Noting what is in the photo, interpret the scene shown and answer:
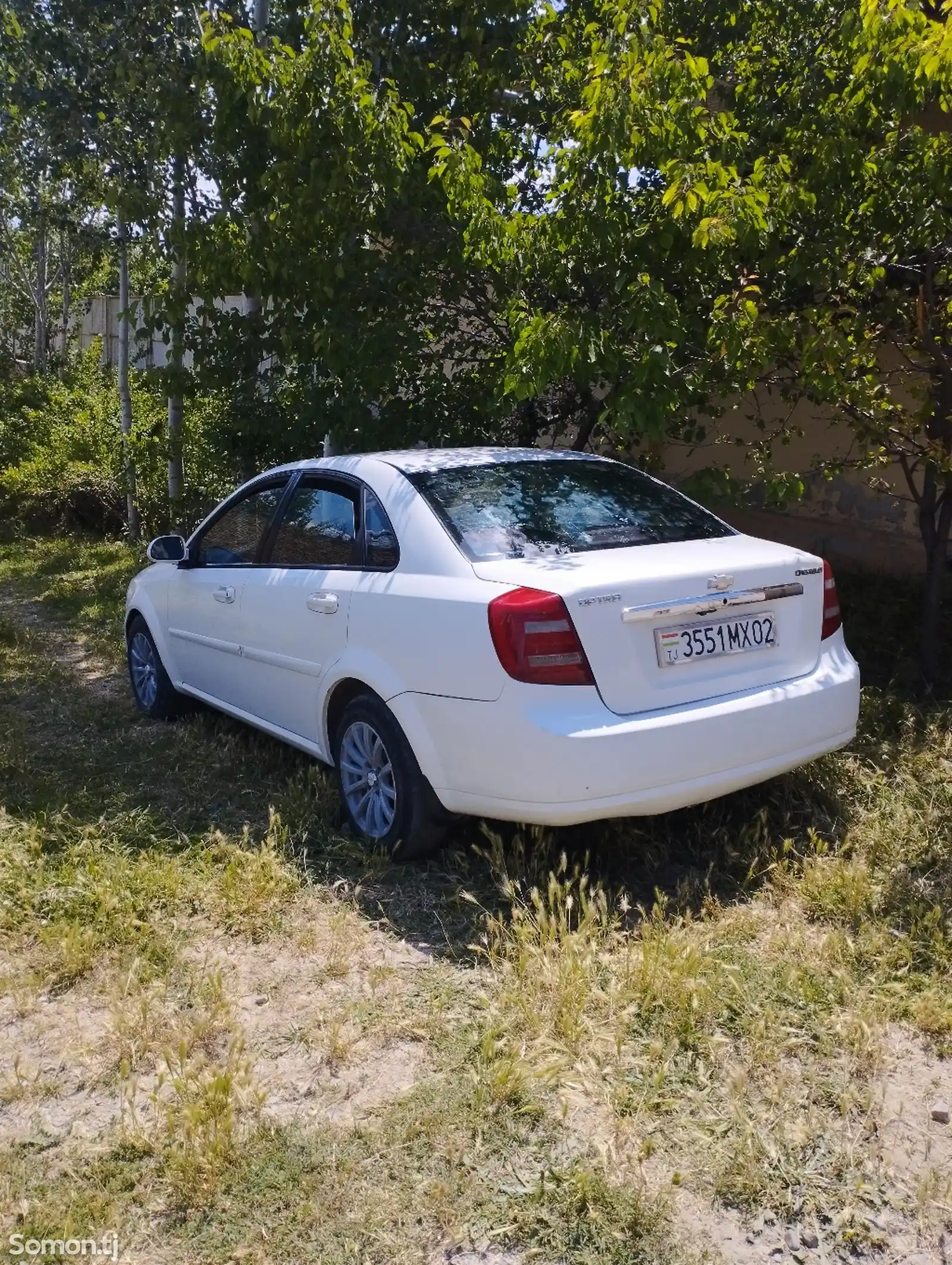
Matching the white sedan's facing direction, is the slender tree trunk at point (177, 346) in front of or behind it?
in front

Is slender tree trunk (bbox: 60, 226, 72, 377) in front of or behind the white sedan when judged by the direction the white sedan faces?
in front

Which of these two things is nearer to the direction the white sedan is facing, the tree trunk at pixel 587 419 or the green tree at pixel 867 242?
the tree trunk

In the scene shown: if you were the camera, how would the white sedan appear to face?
facing away from the viewer and to the left of the viewer

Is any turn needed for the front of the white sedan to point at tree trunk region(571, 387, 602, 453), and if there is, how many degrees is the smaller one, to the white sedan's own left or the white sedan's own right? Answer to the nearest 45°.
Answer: approximately 45° to the white sedan's own right

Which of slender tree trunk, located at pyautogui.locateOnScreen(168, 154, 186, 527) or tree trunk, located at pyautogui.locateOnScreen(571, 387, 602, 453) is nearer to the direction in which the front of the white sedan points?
the slender tree trunk

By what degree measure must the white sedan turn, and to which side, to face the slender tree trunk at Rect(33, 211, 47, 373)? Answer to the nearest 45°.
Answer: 0° — it already faces it

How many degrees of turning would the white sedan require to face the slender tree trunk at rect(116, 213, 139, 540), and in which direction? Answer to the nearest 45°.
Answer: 0° — it already faces it

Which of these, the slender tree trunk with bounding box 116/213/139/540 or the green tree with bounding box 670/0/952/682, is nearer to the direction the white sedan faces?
the slender tree trunk
